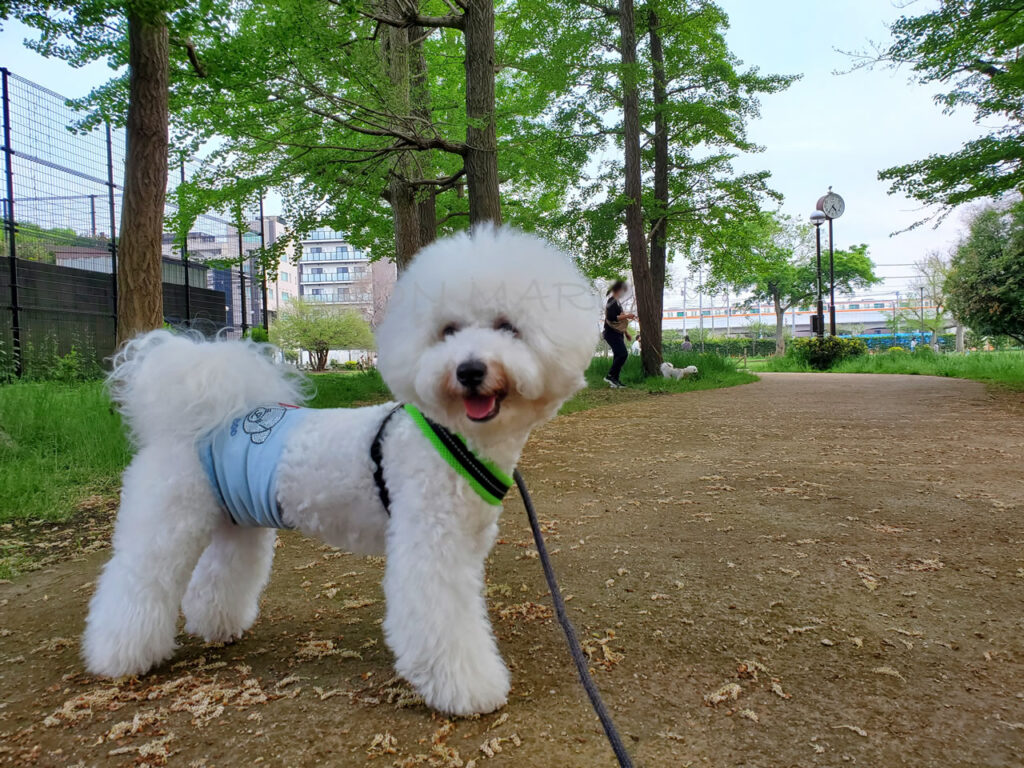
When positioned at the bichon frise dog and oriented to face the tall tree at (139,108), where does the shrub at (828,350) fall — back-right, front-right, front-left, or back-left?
front-right

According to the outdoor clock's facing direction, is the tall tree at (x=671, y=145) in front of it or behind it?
in front

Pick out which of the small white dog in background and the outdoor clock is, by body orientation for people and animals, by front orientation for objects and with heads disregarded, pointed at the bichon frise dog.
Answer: the outdoor clock

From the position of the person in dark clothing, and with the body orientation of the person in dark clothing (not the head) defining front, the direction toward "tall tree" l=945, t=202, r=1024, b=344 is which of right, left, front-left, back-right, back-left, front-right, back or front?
front-left

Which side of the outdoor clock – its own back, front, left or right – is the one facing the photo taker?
front

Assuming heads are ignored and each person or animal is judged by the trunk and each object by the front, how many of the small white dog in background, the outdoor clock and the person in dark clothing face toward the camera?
1

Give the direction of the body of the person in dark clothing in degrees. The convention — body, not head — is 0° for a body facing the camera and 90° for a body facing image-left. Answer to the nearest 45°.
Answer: approximately 270°

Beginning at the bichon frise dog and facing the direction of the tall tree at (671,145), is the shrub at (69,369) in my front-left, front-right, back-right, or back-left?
front-left

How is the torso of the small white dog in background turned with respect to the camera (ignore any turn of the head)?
to the viewer's right

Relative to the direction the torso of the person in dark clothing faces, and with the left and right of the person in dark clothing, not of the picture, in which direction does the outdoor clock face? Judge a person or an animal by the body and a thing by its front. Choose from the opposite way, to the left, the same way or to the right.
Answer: to the right
